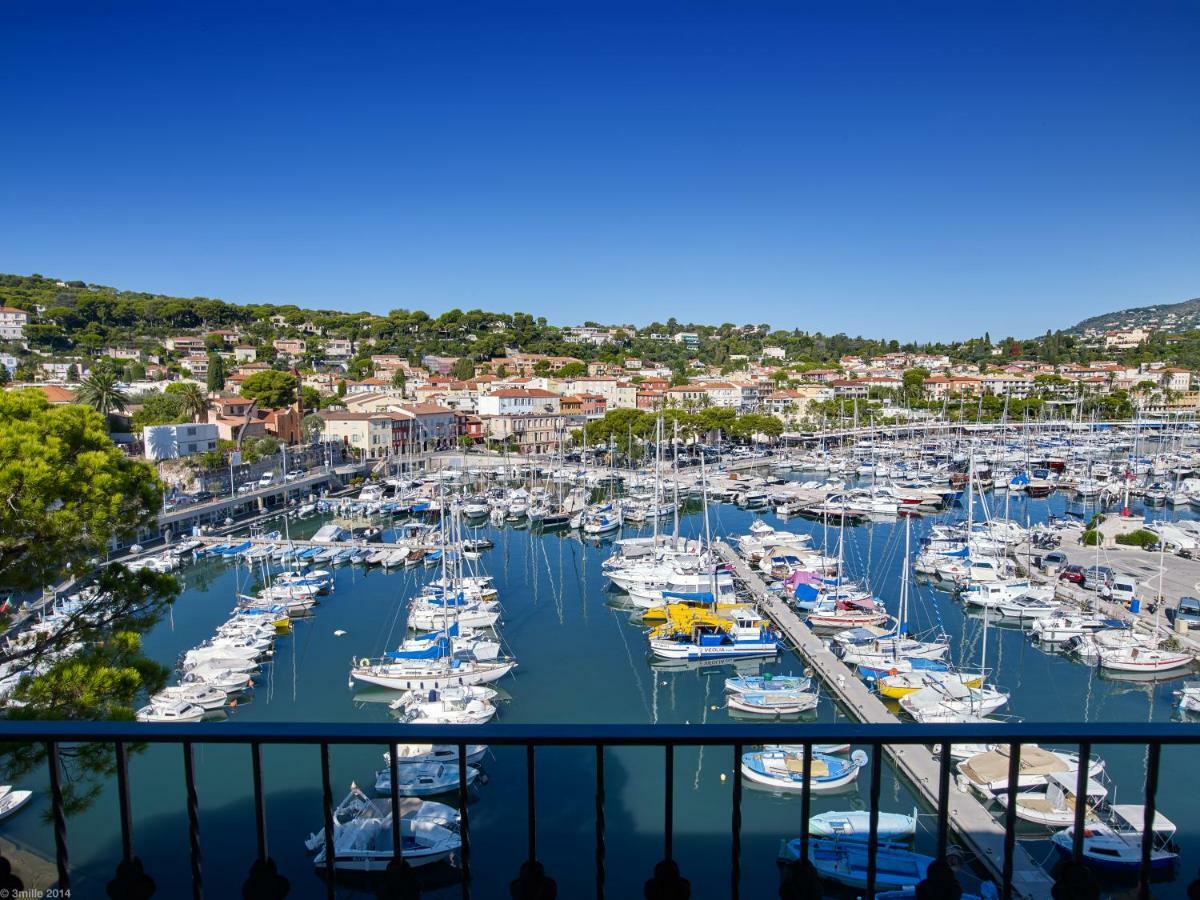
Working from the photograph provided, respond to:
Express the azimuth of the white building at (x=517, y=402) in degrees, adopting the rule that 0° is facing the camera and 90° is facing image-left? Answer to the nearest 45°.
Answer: approximately 0°

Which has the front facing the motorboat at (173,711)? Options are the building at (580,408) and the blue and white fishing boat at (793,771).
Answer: the building

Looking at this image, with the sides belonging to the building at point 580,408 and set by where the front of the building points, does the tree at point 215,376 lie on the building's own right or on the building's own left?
on the building's own right

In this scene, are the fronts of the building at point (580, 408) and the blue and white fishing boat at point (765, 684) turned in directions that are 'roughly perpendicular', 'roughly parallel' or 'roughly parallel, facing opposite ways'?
roughly perpendicular

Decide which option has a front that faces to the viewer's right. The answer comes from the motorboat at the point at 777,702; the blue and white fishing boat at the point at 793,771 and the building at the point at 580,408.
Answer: the blue and white fishing boat

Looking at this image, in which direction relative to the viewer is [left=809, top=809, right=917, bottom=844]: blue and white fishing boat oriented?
to the viewer's right

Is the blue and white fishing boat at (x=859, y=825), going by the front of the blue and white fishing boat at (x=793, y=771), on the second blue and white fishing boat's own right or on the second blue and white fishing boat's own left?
on the second blue and white fishing boat's own right

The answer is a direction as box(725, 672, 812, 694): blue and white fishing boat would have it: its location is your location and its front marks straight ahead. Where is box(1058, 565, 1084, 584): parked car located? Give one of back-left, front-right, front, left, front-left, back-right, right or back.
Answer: back-right

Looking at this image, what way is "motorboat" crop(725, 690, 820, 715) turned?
to the viewer's left

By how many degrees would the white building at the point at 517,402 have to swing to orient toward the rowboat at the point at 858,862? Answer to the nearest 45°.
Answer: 0° — it already faces it
